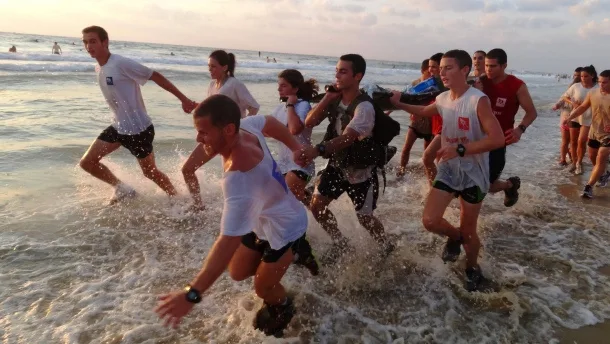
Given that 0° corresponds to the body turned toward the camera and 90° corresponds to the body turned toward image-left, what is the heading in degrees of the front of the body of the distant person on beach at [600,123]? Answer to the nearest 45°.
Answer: approximately 45°

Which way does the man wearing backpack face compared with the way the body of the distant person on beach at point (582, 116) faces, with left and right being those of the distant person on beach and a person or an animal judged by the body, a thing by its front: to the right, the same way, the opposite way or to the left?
the same way

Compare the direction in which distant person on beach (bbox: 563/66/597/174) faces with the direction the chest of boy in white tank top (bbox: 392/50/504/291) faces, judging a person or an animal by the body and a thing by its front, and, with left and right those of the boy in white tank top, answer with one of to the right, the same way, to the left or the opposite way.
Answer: the same way

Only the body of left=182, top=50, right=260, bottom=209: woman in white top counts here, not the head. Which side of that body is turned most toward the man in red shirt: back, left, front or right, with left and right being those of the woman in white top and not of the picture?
left

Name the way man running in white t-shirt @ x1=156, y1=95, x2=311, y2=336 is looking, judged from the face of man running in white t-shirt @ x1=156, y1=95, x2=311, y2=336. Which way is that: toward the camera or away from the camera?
toward the camera

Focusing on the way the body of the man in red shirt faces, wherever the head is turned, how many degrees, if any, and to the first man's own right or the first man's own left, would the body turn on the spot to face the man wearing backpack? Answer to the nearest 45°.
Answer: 0° — they already face them

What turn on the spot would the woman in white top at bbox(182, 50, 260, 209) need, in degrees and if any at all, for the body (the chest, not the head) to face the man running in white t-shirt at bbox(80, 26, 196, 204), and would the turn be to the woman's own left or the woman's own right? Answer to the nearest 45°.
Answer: approximately 45° to the woman's own right

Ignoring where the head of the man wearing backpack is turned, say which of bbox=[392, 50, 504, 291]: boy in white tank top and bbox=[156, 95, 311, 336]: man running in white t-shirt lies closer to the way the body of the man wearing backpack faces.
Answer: the man running in white t-shirt

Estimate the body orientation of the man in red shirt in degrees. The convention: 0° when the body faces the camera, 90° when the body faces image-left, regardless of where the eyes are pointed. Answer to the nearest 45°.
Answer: approximately 45°

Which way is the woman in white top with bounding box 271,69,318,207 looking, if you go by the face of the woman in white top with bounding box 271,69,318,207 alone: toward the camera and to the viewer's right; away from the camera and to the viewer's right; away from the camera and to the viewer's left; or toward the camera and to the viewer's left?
toward the camera and to the viewer's left

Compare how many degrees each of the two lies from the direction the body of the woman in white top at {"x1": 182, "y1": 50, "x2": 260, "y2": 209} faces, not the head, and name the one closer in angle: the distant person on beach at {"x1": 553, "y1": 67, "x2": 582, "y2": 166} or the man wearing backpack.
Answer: the man wearing backpack

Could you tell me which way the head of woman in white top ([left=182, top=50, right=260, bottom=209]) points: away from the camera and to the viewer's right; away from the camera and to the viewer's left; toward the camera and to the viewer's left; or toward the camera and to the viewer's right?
toward the camera and to the viewer's left

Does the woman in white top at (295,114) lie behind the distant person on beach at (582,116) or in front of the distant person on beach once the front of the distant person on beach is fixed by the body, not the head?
in front

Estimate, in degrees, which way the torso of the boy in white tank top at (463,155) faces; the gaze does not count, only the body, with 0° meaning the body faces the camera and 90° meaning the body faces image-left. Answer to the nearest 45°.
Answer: approximately 45°
